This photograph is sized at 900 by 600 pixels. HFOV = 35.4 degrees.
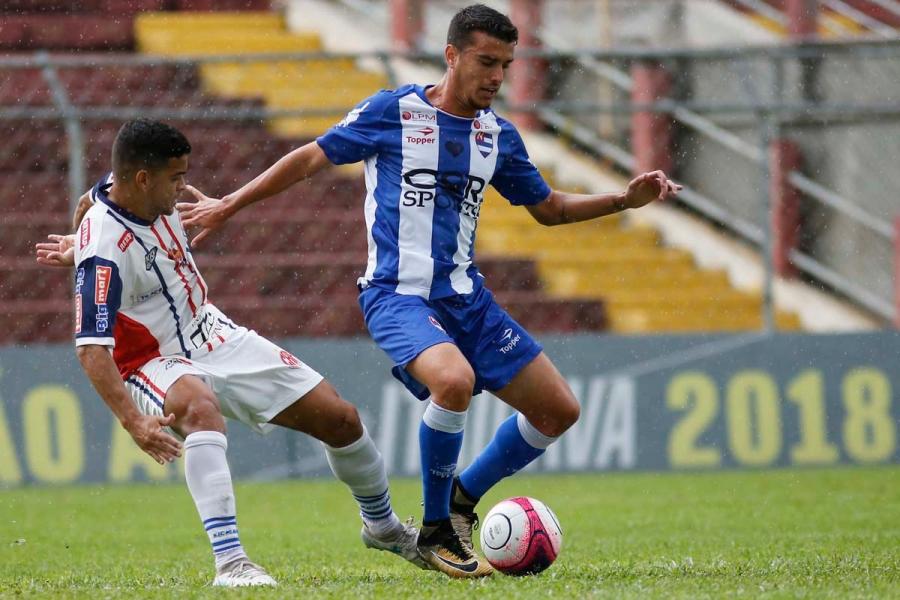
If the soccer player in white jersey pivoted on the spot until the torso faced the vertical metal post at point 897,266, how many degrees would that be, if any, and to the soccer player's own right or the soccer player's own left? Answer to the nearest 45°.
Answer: approximately 90° to the soccer player's own left

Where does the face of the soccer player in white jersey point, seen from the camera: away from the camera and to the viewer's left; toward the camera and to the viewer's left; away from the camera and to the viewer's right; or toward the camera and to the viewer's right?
toward the camera and to the viewer's right

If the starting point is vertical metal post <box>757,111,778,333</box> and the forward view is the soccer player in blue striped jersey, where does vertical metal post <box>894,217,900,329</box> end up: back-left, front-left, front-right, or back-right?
back-left

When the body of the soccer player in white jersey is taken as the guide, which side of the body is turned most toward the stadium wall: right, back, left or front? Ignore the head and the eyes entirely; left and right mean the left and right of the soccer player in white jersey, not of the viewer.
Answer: left

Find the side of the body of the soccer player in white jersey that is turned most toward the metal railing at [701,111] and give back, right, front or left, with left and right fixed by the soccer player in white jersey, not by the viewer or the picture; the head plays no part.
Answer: left

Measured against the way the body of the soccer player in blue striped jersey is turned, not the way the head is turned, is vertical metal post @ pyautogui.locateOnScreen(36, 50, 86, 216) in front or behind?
behind

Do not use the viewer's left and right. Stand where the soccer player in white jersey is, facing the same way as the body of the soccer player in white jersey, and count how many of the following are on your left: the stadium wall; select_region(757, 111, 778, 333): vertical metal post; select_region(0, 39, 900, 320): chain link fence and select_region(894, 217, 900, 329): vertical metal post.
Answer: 4

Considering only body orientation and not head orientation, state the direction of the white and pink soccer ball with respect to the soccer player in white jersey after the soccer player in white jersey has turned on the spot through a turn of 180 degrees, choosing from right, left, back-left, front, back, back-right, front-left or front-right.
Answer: back-right

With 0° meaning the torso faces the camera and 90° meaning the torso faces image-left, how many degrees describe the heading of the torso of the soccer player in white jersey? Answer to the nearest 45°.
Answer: approximately 315°

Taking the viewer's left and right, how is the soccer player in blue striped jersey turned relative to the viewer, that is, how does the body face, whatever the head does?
facing the viewer and to the right of the viewer

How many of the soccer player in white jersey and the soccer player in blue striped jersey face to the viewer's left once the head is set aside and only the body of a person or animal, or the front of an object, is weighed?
0

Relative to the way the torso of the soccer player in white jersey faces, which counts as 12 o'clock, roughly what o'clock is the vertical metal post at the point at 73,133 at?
The vertical metal post is roughly at 7 o'clock from the soccer player in white jersey.

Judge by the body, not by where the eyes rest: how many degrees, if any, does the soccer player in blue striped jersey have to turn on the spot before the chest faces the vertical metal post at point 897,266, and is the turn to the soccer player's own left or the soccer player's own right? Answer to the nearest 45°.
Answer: approximately 90° to the soccer player's own left
